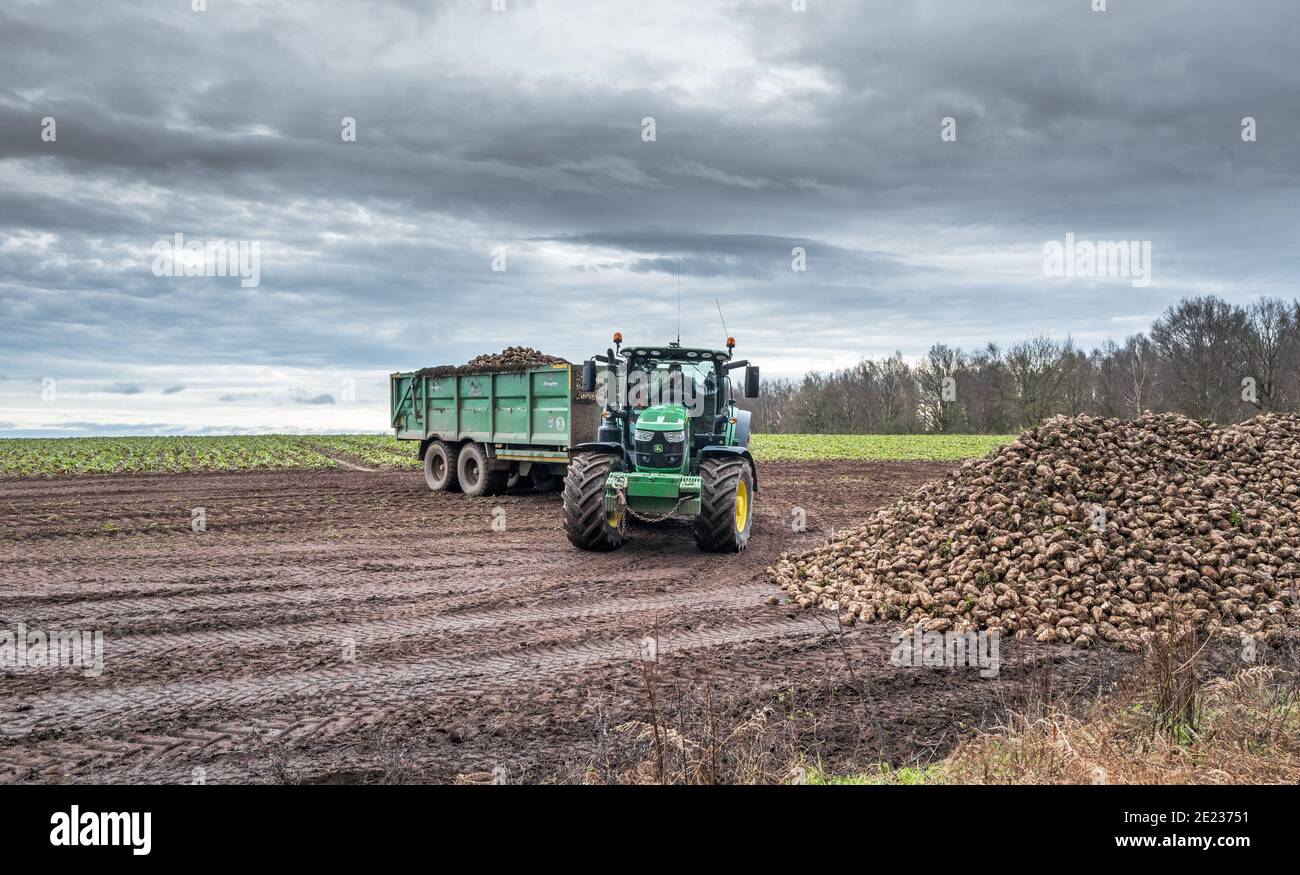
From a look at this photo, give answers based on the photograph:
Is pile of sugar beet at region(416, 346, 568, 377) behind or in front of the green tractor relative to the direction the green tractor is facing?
behind

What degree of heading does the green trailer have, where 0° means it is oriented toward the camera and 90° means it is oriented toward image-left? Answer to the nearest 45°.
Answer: approximately 315°

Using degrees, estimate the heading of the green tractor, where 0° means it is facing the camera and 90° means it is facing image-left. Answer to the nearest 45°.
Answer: approximately 0°

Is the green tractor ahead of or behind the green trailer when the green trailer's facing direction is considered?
ahead

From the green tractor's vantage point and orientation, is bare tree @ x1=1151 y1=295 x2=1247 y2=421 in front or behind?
behind

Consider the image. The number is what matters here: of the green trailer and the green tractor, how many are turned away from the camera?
0

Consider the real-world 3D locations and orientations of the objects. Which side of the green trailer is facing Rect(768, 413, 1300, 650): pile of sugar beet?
front
